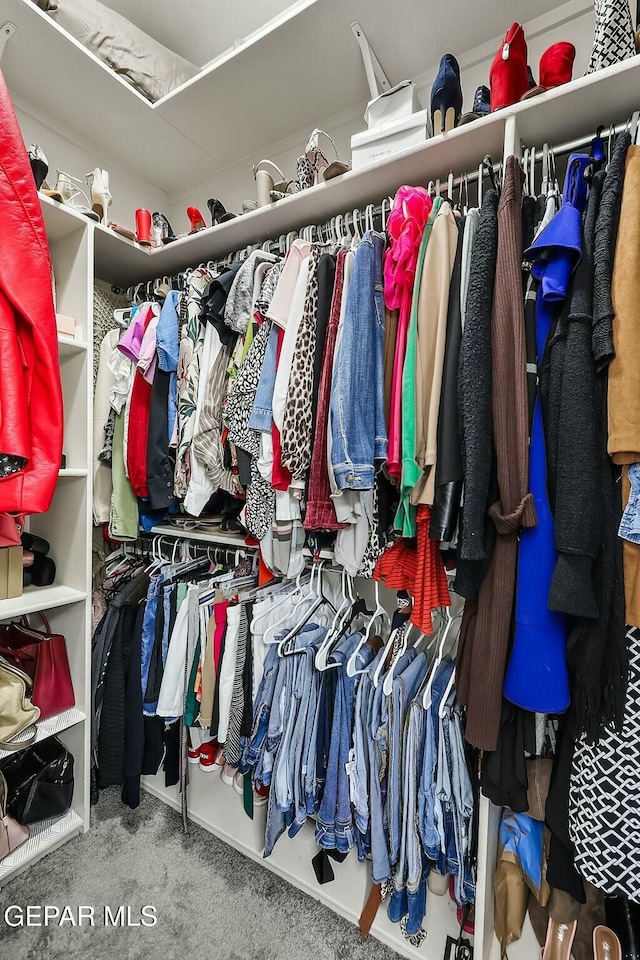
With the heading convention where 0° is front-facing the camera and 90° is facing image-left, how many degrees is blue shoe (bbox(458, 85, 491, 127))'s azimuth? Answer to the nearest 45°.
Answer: approximately 45°
